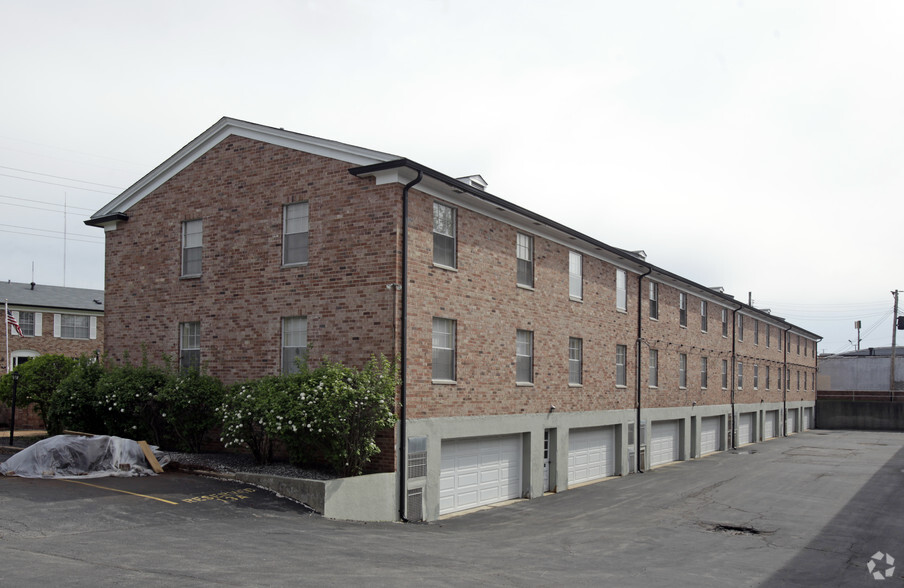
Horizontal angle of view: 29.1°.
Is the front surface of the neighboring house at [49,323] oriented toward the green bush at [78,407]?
yes

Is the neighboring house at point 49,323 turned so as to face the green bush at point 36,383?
yes

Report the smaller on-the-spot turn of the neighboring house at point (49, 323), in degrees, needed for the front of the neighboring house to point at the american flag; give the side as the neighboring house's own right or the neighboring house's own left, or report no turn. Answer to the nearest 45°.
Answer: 0° — it already faces it

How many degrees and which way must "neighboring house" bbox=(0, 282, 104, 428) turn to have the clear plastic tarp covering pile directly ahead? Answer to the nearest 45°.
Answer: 0° — it already faces it
